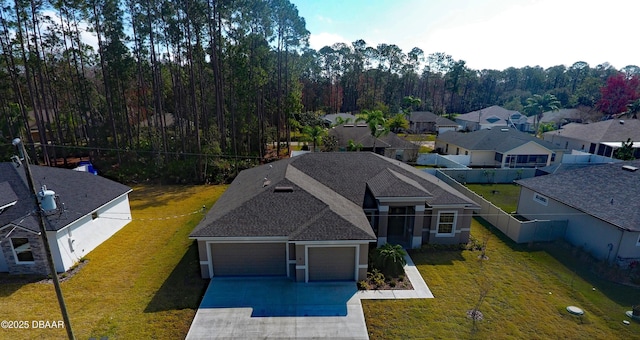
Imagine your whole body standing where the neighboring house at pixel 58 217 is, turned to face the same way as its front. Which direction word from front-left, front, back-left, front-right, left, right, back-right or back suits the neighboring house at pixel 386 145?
back-left

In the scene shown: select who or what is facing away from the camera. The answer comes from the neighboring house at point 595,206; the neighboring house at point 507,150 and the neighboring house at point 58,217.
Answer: the neighboring house at point 507,150

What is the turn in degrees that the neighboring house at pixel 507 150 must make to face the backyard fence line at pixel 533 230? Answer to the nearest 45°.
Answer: approximately 180°

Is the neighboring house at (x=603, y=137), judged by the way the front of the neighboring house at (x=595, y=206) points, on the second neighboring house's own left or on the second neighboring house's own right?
on the second neighboring house's own left

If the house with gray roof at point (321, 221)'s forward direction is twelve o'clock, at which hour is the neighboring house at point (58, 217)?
The neighboring house is roughly at 3 o'clock from the house with gray roof.

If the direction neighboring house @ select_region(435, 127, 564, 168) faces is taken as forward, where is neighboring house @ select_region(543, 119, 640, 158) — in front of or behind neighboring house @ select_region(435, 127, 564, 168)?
in front

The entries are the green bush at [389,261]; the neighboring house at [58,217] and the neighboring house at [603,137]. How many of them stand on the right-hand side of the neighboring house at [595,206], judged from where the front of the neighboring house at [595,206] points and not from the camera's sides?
2

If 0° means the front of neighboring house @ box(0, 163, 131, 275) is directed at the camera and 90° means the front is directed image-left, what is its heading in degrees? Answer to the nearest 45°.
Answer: approximately 45°

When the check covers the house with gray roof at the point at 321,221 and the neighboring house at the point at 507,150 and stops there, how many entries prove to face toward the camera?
1

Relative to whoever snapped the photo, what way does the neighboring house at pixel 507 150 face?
facing away from the viewer
